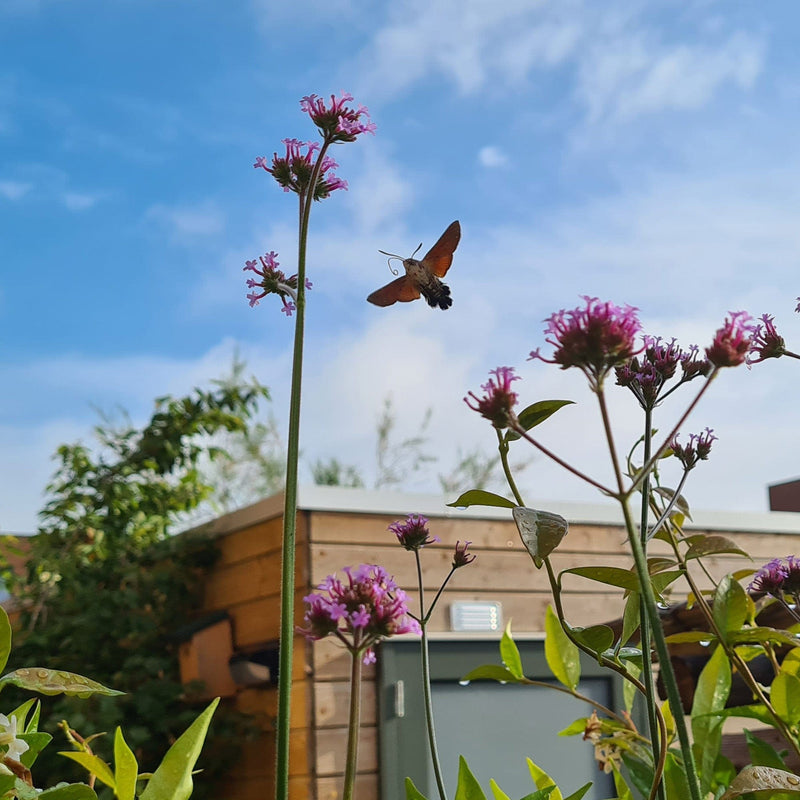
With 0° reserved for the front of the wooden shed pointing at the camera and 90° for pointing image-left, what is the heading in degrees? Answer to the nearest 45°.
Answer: approximately 0°

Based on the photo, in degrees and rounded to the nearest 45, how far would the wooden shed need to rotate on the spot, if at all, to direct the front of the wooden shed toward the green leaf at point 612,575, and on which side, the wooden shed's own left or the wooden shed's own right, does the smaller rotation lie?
0° — it already faces it

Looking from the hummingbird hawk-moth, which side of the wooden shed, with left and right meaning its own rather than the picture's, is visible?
front

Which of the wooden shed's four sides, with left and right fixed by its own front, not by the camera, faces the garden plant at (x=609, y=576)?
front
